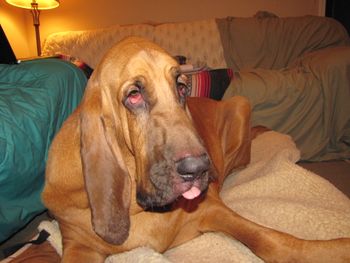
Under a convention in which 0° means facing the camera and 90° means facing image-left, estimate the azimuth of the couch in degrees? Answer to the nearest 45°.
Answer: approximately 45°

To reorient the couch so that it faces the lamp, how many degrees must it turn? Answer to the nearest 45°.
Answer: approximately 90° to its right
